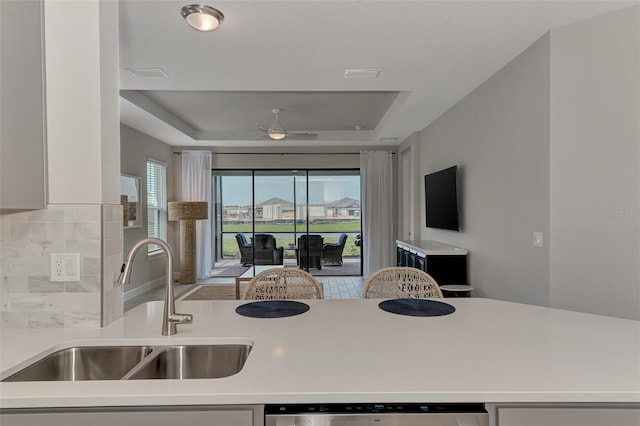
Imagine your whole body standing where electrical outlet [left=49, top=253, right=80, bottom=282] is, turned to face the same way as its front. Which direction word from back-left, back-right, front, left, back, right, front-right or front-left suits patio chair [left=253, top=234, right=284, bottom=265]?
back-left

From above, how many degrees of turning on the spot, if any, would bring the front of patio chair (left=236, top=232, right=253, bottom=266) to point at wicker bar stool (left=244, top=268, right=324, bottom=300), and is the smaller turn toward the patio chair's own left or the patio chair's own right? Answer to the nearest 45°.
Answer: approximately 90° to the patio chair's own right

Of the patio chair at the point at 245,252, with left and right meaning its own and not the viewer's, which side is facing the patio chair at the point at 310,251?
front

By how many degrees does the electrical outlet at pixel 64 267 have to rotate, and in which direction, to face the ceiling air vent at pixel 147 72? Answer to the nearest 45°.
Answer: approximately 180°

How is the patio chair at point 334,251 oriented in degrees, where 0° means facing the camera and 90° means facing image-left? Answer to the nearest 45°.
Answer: approximately 90°

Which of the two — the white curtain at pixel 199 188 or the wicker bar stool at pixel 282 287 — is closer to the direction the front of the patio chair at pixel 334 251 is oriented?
the white curtain

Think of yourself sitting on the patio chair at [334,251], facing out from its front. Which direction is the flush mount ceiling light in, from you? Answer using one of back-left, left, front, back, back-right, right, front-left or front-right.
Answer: left

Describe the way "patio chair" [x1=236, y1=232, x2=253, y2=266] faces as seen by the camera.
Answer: facing to the right of the viewer

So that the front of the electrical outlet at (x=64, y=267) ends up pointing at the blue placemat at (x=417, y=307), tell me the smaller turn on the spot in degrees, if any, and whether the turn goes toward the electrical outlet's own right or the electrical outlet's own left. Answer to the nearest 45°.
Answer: approximately 45° to the electrical outlet's own left

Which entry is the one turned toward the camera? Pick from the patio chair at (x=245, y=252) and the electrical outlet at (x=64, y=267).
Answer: the electrical outlet

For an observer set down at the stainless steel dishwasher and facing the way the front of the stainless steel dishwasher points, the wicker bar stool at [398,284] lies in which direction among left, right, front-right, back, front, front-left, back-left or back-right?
back

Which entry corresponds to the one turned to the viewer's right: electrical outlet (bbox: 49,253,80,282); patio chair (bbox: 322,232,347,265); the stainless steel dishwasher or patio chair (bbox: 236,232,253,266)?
patio chair (bbox: 236,232,253,266)

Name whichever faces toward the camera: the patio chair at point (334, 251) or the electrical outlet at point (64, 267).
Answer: the electrical outlet

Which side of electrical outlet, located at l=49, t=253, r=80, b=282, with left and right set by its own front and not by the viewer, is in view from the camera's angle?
front
